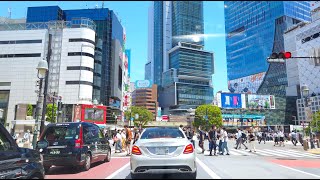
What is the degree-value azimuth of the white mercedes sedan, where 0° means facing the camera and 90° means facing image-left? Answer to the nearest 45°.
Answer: approximately 180°

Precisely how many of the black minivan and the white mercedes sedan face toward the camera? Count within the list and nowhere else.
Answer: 0

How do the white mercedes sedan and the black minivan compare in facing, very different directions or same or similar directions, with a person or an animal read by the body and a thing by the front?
same or similar directions

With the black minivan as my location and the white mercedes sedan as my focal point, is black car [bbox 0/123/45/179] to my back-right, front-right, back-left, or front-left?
front-right

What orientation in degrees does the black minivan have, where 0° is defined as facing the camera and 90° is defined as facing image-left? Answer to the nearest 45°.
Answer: approximately 225°

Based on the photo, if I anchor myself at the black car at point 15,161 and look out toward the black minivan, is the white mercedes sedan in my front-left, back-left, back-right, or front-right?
front-right

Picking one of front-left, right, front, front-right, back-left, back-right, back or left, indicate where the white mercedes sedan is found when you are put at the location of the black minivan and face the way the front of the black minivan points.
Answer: right

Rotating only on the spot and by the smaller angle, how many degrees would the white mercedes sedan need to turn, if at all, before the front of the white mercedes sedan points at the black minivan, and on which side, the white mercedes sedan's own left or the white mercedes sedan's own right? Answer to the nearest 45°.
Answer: approximately 45° to the white mercedes sedan's own left

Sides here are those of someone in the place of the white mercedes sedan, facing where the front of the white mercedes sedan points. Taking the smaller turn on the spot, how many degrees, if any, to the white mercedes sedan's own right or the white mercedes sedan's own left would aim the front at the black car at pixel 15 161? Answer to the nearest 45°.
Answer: approximately 135° to the white mercedes sedan's own left
